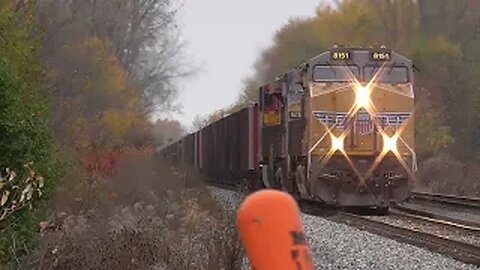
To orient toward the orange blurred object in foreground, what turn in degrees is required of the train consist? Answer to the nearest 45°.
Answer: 0° — it already faces it

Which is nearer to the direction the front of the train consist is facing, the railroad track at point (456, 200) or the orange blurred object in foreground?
the orange blurred object in foreground

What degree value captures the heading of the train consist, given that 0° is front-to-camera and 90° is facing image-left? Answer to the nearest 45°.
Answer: approximately 0°
